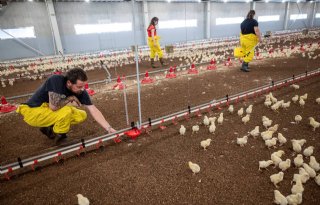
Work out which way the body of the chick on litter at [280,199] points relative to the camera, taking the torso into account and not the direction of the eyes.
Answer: to the viewer's left

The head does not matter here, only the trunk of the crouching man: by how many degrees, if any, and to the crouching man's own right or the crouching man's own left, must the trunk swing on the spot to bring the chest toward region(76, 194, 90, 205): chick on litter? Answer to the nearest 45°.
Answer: approximately 45° to the crouching man's own right

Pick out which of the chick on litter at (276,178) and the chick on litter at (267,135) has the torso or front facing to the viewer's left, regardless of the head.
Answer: the chick on litter at (267,135)

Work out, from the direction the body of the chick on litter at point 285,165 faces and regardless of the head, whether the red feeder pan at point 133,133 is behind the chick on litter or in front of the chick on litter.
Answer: behind

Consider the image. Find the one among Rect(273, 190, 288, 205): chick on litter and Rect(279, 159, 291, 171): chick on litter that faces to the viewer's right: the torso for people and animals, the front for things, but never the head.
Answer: Rect(279, 159, 291, 171): chick on litter

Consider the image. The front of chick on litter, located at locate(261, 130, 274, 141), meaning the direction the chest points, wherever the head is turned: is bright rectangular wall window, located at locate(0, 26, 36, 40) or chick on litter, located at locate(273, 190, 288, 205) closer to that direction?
the bright rectangular wall window
